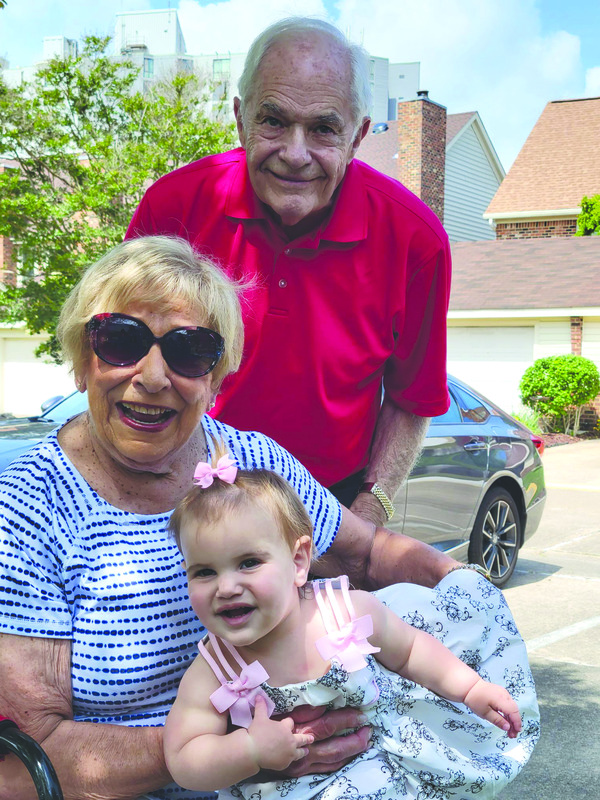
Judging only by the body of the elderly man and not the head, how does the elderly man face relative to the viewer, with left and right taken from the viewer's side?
facing the viewer

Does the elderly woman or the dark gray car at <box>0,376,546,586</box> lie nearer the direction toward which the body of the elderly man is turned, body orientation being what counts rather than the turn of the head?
the elderly woman

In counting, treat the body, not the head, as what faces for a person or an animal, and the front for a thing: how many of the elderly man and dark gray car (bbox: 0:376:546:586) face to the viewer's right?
0

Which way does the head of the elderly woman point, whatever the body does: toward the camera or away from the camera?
toward the camera

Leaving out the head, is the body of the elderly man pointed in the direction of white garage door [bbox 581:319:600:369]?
no

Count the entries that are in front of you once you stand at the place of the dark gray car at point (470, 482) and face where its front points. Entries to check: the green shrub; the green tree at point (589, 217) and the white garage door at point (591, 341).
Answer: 0

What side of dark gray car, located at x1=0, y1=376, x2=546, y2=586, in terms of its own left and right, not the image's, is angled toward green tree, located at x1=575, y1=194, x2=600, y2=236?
back

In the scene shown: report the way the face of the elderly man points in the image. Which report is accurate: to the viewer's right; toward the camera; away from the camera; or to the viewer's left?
toward the camera

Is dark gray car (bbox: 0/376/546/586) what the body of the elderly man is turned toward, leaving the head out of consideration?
no

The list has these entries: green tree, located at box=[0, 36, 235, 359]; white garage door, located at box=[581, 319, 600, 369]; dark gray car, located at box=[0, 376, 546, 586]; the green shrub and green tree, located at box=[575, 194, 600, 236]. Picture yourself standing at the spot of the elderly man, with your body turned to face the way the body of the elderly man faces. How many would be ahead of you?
0

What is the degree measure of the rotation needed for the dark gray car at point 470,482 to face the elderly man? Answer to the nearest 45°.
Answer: approximately 45° to its left

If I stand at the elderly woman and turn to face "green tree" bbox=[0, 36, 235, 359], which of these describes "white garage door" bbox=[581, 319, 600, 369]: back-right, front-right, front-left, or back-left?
front-right

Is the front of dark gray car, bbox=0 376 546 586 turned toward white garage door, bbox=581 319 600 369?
no
